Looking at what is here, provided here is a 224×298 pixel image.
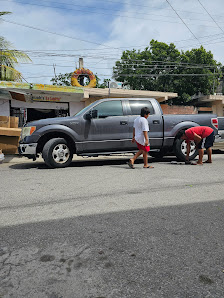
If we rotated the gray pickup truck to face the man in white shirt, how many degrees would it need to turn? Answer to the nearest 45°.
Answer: approximately 135° to its left

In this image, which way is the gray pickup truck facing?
to the viewer's left
